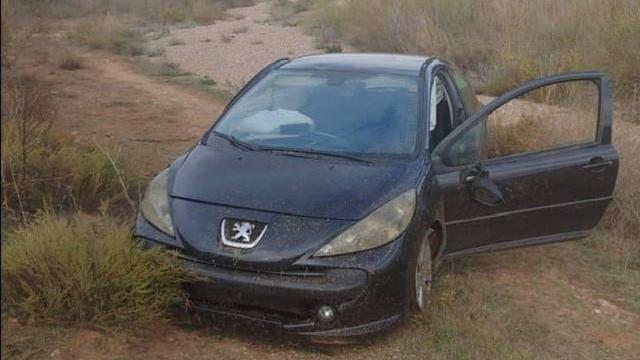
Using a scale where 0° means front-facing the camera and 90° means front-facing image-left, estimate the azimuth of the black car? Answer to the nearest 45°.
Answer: approximately 45°

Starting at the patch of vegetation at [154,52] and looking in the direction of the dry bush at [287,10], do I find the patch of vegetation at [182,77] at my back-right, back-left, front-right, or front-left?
back-right

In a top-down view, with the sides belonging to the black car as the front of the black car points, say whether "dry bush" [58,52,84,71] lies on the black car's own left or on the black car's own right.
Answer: on the black car's own right

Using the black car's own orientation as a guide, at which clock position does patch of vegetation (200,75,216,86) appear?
The patch of vegetation is roughly at 4 o'clock from the black car.

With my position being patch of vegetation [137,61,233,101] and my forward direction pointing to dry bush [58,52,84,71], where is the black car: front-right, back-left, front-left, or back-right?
back-left

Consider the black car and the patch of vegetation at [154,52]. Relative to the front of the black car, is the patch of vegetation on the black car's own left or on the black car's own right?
on the black car's own right

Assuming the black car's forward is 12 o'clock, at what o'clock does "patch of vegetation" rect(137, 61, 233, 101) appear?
The patch of vegetation is roughly at 4 o'clock from the black car.

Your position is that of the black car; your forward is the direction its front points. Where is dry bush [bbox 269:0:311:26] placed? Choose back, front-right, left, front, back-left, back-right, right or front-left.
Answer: back-right
